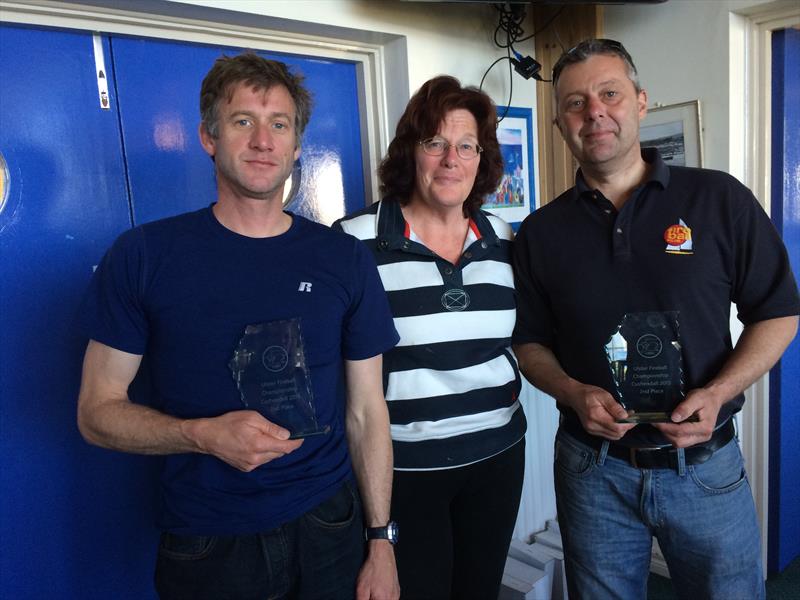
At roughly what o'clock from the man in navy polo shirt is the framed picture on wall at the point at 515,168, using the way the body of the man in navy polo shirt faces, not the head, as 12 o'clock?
The framed picture on wall is roughly at 5 o'clock from the man in navy polo shirt.

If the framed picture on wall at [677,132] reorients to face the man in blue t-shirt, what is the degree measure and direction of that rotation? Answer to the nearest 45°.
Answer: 0° — it already faces them

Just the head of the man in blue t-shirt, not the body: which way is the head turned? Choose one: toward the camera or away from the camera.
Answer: toward the camera

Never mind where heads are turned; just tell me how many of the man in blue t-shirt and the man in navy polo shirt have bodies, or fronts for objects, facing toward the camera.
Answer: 2

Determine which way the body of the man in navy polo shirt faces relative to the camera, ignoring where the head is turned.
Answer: toward the camera

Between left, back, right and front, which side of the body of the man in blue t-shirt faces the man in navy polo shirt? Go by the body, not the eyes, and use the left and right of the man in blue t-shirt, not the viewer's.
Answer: left

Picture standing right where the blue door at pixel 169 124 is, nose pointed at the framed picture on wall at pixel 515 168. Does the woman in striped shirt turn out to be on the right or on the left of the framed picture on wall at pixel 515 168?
right

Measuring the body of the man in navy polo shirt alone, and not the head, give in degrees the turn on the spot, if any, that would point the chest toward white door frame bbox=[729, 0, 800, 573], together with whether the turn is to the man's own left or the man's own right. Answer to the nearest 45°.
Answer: approximately 180°

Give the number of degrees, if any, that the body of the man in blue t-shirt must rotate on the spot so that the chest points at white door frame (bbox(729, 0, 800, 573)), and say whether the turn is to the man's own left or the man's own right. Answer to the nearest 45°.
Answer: approximately 90° to the man's own left

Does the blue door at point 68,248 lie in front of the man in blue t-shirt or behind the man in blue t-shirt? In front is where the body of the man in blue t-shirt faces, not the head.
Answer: behind

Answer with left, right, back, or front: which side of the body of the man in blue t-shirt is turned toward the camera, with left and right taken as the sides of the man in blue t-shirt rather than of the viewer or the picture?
front

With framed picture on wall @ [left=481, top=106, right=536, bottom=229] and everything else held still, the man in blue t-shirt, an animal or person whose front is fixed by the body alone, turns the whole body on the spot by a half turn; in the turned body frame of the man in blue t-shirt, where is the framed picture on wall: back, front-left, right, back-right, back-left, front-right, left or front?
front-right

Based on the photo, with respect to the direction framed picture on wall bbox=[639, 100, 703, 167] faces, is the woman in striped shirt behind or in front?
in front
